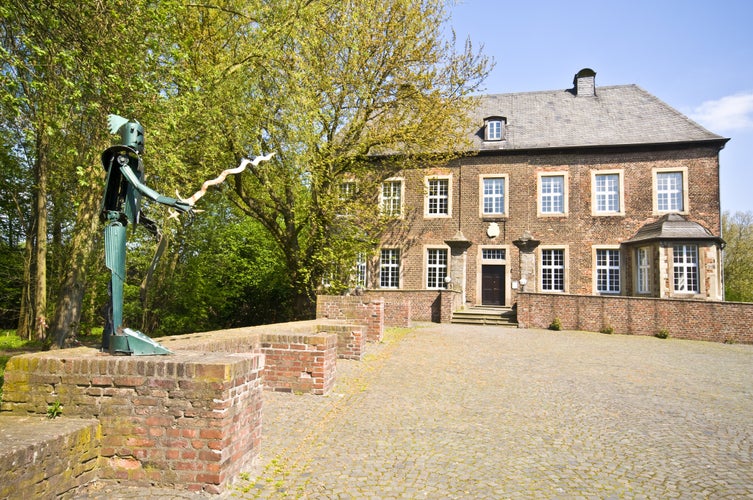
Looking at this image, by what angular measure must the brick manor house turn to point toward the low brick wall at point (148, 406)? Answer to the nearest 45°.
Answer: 0° — it already faces it

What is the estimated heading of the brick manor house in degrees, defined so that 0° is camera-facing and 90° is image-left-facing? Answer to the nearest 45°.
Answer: approximately 0°

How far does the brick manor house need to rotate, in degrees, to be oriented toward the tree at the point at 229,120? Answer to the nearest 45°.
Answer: approximately 45° to its right

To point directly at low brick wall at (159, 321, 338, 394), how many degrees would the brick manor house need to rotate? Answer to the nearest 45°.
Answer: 0° — it already faces it
